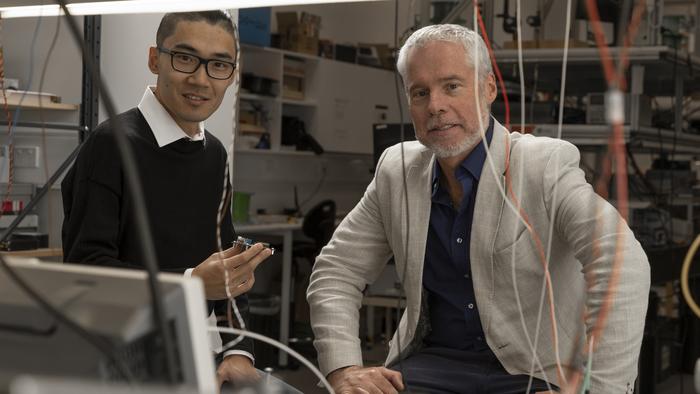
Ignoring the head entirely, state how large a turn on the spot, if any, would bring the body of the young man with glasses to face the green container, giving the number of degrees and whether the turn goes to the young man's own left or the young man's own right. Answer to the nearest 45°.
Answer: approximately 135° to the young man's own left

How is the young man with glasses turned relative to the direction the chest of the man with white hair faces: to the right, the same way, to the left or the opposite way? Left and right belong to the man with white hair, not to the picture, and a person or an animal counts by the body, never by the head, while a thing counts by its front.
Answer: to the left

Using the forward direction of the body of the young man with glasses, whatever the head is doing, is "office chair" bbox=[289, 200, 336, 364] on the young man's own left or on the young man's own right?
on the young man's own left

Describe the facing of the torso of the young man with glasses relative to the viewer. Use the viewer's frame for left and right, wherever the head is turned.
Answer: facing the viewer and to the right of the viewer

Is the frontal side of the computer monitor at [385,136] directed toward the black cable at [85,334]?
yes

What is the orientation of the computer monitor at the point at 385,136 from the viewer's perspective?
toward the camera

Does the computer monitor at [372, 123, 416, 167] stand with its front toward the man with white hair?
yes

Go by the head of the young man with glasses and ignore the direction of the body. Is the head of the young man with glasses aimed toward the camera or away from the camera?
toward the camera
